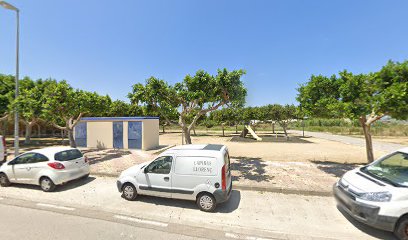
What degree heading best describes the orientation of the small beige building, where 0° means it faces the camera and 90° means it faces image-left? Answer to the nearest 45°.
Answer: approximately 0°

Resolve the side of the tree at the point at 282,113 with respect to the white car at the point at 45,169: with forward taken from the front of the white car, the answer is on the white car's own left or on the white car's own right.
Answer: on the white car's own right

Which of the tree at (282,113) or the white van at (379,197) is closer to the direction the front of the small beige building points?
the white van

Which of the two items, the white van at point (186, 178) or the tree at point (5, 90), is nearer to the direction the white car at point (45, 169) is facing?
the tree

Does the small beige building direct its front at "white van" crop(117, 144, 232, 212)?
yes

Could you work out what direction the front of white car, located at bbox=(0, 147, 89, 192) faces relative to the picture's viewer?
facing away from the viewer and to the left of the viewer

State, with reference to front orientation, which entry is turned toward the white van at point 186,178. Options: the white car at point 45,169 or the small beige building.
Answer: the small beige building

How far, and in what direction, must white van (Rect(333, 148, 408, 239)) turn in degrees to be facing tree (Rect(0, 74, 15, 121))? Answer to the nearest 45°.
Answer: approximately 45° to its right

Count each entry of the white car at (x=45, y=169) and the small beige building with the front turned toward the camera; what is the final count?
1

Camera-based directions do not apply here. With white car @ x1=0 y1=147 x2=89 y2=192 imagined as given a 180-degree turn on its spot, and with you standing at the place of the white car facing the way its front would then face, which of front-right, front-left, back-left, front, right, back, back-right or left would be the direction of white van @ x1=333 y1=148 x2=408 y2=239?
front

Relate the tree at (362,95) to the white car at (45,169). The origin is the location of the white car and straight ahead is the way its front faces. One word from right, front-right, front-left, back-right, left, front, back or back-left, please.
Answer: back

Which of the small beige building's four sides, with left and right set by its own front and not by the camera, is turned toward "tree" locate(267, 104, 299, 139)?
left
